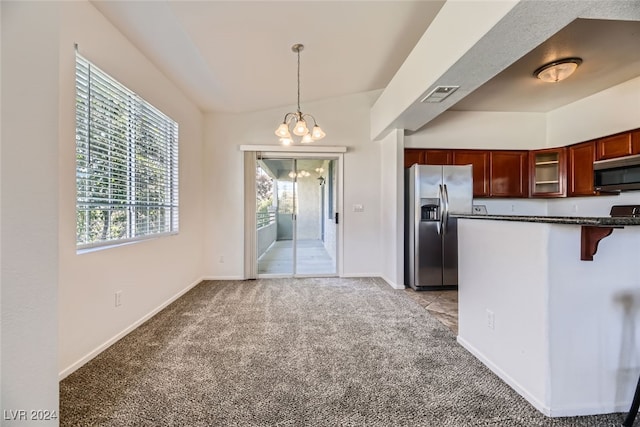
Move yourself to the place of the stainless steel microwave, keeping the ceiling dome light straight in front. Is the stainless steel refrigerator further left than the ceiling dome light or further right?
right

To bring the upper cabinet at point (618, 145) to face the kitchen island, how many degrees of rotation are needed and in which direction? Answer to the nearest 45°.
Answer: approximately 45° to its left

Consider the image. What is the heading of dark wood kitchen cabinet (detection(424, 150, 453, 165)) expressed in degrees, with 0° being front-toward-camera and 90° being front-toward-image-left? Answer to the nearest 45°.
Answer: approximately 0°

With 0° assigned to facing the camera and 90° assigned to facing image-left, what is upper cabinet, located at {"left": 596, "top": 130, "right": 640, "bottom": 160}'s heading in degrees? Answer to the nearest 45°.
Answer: approximately 45°

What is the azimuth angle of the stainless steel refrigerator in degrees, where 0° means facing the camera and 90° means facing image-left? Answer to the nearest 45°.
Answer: approximately 0°
